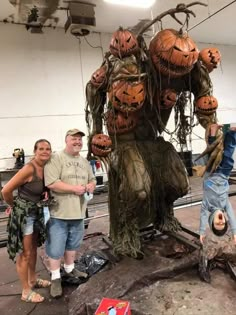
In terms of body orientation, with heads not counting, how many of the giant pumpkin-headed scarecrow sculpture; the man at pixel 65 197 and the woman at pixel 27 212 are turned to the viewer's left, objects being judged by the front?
0

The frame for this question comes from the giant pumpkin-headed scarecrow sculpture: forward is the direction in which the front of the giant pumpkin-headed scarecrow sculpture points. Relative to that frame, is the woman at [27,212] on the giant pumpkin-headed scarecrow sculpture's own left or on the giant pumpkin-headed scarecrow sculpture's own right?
on the giant pumpkin-headed scarecrow sculpture's own right

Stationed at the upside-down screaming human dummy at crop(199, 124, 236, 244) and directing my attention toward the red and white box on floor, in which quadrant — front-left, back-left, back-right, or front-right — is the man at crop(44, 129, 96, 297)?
front-right

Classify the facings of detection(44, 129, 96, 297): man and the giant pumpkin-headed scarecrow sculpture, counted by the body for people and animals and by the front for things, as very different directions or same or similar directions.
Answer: same or similar directions

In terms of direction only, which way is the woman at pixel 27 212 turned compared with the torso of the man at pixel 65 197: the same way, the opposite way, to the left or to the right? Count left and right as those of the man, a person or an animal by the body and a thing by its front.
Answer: the same way

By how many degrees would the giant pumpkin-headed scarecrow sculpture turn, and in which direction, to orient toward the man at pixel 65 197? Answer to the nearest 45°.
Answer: approximately 90° to its right

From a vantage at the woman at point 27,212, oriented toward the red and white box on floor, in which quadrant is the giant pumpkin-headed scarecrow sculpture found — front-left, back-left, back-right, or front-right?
front-left

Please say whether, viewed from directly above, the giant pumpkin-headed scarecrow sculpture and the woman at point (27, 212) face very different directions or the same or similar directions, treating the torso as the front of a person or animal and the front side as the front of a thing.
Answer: same or similar directions

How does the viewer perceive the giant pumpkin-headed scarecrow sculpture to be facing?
facing the viewer and to the right of the viewer

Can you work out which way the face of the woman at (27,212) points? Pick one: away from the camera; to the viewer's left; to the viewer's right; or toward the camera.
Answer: toward the camera
